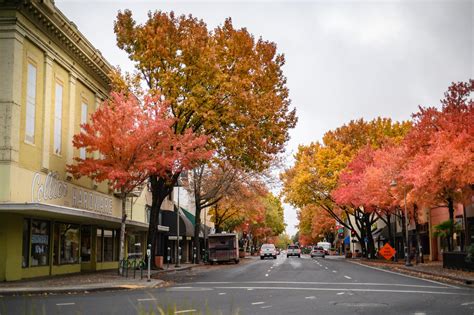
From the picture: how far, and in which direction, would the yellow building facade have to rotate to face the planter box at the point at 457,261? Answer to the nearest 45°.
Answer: approximately 45° to its left

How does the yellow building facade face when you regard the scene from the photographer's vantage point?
facing the viewer and to the right of the viewer

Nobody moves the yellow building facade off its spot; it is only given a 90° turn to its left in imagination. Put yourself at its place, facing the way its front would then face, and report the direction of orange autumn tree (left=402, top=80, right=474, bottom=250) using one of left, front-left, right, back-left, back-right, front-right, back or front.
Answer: front-right
